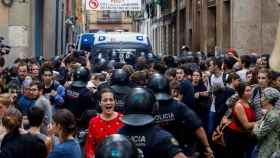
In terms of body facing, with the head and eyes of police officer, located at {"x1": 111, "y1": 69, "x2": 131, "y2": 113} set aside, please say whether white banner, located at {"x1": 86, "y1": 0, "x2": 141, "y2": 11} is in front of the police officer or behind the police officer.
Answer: in front

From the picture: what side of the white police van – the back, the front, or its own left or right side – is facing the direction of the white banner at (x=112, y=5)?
back

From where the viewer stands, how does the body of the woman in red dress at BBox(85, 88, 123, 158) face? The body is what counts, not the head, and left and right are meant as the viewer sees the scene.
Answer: facing the viewer

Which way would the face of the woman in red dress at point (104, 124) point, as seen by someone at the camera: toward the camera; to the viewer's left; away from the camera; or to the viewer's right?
toward the camera

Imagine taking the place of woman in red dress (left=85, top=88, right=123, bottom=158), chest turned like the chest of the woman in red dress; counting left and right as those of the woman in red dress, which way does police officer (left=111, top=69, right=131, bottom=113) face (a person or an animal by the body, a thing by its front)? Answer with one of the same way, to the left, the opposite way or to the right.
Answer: the opposite way

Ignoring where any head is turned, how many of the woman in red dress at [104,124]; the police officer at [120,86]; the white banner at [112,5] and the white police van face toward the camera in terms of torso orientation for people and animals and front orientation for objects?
3

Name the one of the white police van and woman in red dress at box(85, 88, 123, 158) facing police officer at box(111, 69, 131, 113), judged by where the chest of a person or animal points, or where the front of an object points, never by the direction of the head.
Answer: the white police van

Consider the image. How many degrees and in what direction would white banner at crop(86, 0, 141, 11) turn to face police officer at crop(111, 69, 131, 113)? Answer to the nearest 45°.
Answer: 0° — it already faces them

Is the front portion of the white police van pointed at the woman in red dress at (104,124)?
yes

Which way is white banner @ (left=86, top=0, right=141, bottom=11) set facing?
toward the camera
